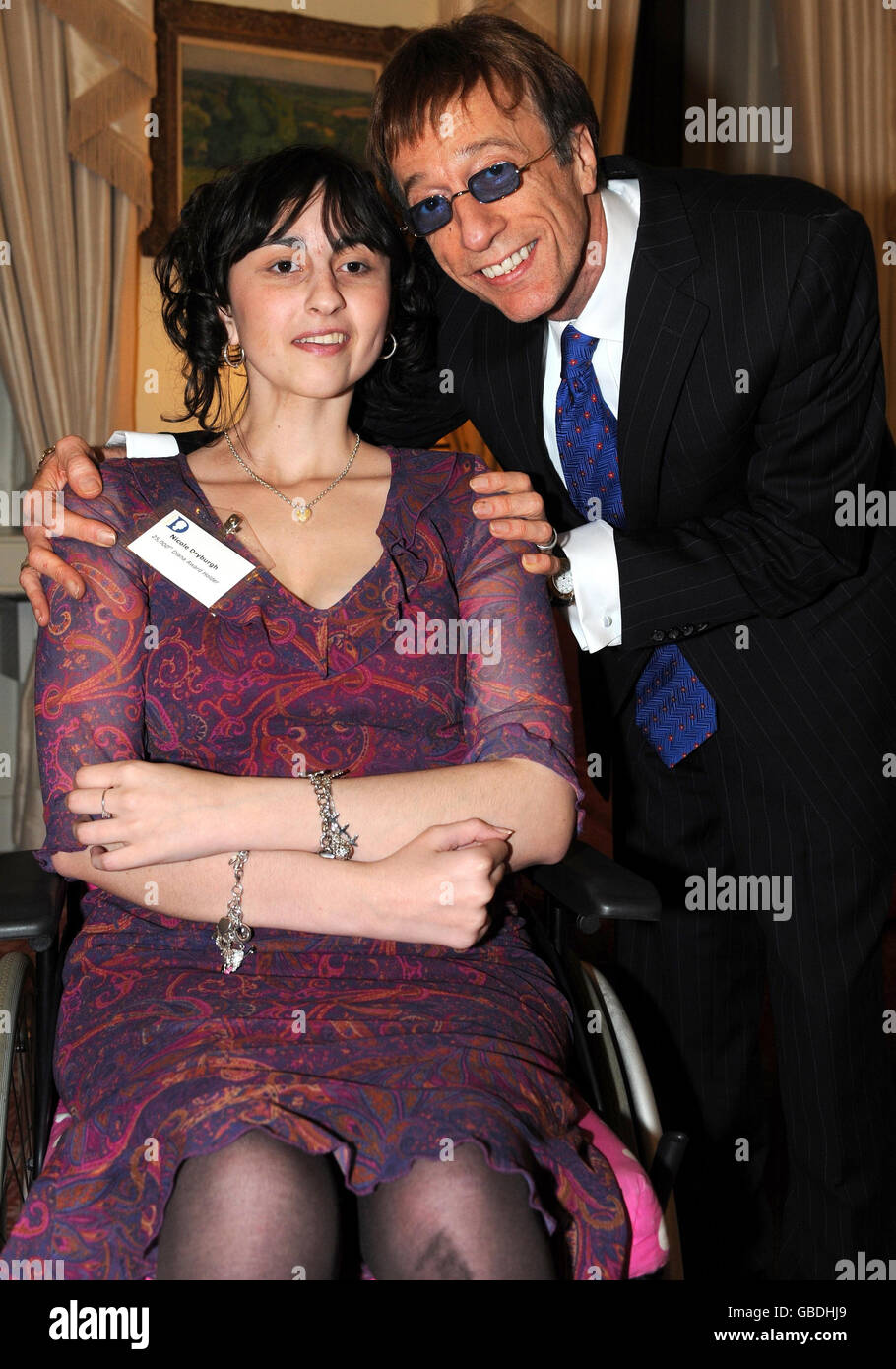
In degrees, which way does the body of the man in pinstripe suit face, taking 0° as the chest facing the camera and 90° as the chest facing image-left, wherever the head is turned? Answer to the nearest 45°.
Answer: approximately 45°

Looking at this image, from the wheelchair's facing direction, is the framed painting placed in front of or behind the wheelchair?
behind

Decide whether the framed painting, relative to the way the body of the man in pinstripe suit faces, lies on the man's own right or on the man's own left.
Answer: on the man's own right

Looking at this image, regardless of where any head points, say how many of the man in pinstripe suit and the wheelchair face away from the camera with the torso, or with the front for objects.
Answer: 0

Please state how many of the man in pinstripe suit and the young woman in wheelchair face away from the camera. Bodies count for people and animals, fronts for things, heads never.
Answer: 0

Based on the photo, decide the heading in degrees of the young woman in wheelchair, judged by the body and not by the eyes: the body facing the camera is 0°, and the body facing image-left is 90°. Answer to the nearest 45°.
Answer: approximately 0°

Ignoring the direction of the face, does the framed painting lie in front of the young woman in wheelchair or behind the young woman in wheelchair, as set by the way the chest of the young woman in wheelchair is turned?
behind

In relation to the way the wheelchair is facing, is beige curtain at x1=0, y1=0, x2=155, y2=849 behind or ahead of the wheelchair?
behind

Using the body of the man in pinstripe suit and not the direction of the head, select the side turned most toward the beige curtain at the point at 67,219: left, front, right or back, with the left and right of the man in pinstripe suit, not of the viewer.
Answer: right

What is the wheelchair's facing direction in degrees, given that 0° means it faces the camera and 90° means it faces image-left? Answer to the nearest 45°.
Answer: approximately 0°
